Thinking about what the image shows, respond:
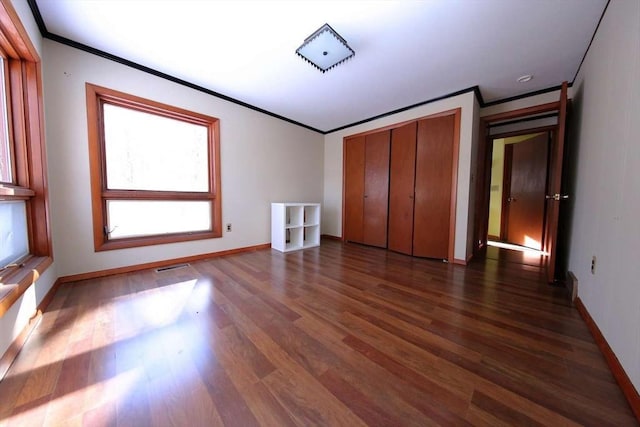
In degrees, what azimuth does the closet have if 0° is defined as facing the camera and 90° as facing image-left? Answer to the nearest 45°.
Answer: approximately 45°

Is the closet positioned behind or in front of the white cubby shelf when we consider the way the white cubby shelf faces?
in front

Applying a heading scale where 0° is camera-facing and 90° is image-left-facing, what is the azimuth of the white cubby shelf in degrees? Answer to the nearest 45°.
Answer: approximately 315°

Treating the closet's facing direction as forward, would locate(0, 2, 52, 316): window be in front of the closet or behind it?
in front

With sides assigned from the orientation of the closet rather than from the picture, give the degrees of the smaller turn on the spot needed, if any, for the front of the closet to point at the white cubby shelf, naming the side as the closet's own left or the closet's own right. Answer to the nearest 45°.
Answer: approximately 45° to the closet's own right

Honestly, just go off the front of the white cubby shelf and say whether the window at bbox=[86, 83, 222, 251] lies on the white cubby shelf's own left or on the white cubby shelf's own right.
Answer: on the white cubby shelf's own right
